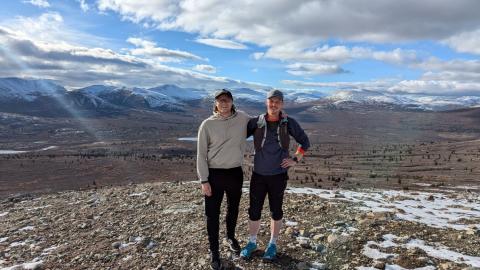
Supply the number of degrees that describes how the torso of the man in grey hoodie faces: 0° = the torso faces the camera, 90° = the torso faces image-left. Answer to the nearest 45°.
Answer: approximately 0°

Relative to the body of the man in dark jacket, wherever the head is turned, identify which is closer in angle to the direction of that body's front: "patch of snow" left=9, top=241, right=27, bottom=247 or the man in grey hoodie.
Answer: the man in grey hoodie

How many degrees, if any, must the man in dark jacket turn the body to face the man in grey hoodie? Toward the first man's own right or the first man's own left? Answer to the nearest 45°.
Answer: approximately 90° to the first man's own right

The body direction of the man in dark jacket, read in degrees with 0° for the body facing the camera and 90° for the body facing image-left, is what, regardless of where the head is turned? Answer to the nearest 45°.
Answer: approximately 0°

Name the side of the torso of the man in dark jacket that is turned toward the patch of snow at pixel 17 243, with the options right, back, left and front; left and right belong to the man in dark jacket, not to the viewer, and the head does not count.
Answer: right

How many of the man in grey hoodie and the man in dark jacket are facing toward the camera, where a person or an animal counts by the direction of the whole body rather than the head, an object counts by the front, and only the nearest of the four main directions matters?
2

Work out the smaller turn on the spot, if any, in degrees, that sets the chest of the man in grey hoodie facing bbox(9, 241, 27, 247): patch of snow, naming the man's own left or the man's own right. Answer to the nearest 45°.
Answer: approximately 135° to the man's own right

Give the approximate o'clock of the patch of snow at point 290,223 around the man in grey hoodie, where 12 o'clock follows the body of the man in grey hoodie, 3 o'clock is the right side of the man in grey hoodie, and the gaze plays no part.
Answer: The patch of snow is roughly at 7 o'clock from the man in grey hoodie.

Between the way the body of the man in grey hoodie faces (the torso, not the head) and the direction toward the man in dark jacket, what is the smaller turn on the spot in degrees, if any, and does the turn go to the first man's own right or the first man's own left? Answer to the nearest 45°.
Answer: approximately 90° to the first man's own left
